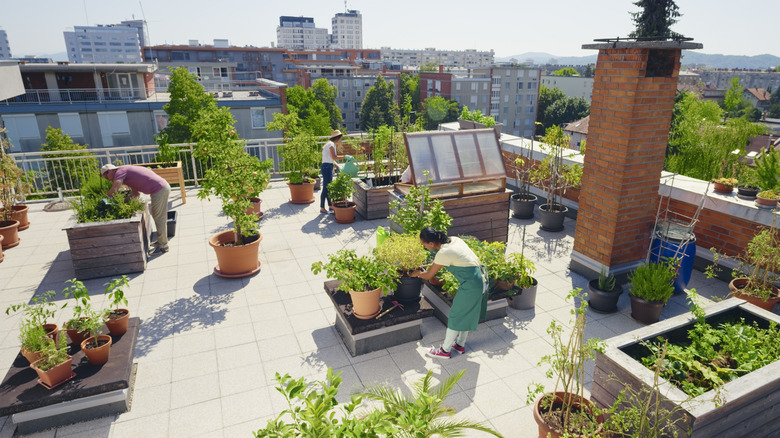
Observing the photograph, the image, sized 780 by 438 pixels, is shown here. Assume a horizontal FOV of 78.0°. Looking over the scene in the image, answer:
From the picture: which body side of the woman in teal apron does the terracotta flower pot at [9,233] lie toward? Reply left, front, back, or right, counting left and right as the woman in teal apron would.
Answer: front

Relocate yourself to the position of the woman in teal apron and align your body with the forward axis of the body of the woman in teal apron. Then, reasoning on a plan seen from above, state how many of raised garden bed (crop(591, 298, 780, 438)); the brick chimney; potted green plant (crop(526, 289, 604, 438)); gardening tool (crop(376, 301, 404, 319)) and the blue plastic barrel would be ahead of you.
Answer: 1

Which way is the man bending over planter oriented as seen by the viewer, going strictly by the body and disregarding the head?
to the viewer's left

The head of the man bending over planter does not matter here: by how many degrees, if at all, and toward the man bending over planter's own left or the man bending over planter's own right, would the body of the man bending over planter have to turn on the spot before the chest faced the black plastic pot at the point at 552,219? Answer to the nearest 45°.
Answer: approximately 180°

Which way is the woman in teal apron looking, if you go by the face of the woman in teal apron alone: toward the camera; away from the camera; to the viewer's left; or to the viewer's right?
to the viewer's left

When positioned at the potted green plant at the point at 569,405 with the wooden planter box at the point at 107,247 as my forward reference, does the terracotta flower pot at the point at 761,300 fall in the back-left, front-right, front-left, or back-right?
back-right

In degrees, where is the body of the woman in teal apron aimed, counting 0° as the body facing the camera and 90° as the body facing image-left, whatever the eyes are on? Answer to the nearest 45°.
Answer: approximately 90°

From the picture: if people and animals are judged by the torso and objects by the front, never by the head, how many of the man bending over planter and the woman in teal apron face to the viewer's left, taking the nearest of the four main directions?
2

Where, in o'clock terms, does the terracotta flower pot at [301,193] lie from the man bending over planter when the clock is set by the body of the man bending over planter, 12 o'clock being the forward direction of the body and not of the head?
The terracotta flower pot is roughly at 5 o'clock from the man bending over planter.

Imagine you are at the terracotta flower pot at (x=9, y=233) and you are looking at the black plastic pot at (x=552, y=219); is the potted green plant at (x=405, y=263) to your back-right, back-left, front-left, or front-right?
front-right

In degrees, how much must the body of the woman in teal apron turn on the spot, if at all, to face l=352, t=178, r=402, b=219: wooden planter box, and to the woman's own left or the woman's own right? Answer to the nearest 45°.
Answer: approximately 90° to the woman's own right

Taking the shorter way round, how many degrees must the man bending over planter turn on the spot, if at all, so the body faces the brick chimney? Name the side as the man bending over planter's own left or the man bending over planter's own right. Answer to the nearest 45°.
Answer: approximately 135° to the man bending over planter's own left

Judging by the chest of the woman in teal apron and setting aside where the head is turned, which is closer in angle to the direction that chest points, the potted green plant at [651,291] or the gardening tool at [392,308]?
the gardening tool

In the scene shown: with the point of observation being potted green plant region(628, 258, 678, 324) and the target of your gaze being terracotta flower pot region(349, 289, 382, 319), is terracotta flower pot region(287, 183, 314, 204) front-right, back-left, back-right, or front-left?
front-right

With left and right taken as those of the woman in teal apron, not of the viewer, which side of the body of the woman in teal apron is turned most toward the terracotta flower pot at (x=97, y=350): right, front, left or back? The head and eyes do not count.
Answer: front

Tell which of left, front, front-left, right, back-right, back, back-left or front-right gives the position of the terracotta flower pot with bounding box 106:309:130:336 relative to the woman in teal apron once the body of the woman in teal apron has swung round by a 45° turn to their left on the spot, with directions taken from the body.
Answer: front-right

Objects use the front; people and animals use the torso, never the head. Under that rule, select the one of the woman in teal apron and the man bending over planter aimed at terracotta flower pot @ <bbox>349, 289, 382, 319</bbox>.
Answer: the woman in teal apron

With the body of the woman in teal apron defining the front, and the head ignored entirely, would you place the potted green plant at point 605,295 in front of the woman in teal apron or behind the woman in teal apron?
behind

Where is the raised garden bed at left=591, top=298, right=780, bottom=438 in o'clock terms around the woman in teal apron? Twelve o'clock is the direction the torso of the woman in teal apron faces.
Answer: The raised garden bed is roughly at 7 o'clock from the woman in teal apron.
